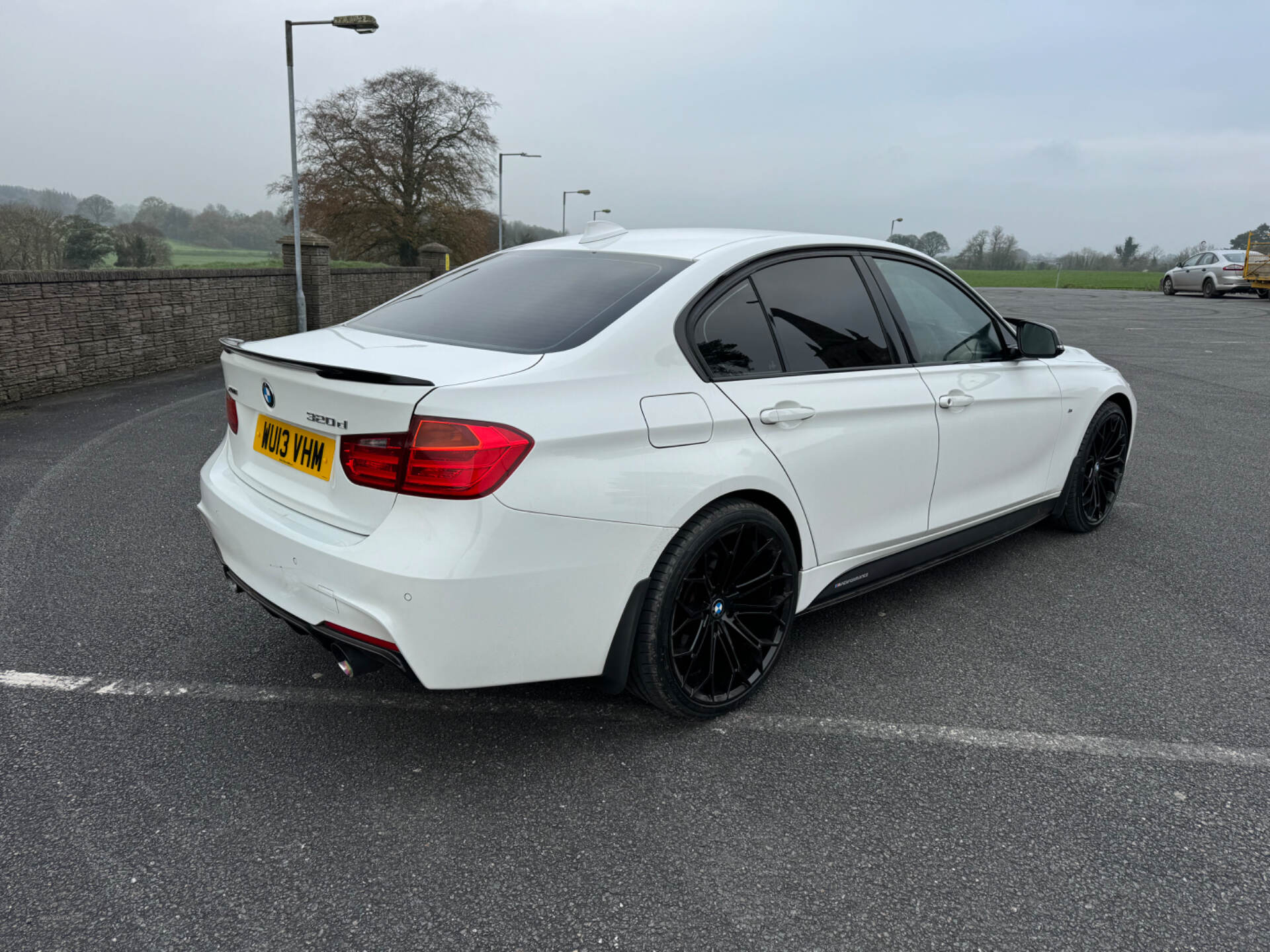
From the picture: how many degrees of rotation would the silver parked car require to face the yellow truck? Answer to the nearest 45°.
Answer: approximately 180°

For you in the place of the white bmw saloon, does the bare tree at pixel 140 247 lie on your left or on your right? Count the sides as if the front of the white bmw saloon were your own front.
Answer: on your left

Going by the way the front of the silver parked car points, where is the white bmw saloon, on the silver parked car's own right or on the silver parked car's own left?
on the silver parked car's own left

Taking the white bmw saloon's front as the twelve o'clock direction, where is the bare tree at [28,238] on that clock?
The bare tree is roughly at 9 o'clock from the white bmw saloon.

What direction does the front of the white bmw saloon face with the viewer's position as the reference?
facing away from the viewer and to the right of the viewer

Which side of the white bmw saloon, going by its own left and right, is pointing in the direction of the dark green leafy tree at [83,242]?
left

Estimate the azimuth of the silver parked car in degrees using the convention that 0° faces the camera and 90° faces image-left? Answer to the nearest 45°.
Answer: approximately 135°

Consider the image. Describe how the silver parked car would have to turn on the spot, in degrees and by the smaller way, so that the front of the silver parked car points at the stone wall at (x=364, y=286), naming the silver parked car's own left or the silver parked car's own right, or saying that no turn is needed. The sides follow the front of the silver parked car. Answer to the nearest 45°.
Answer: approximately 90° to the silver parked car's own left
